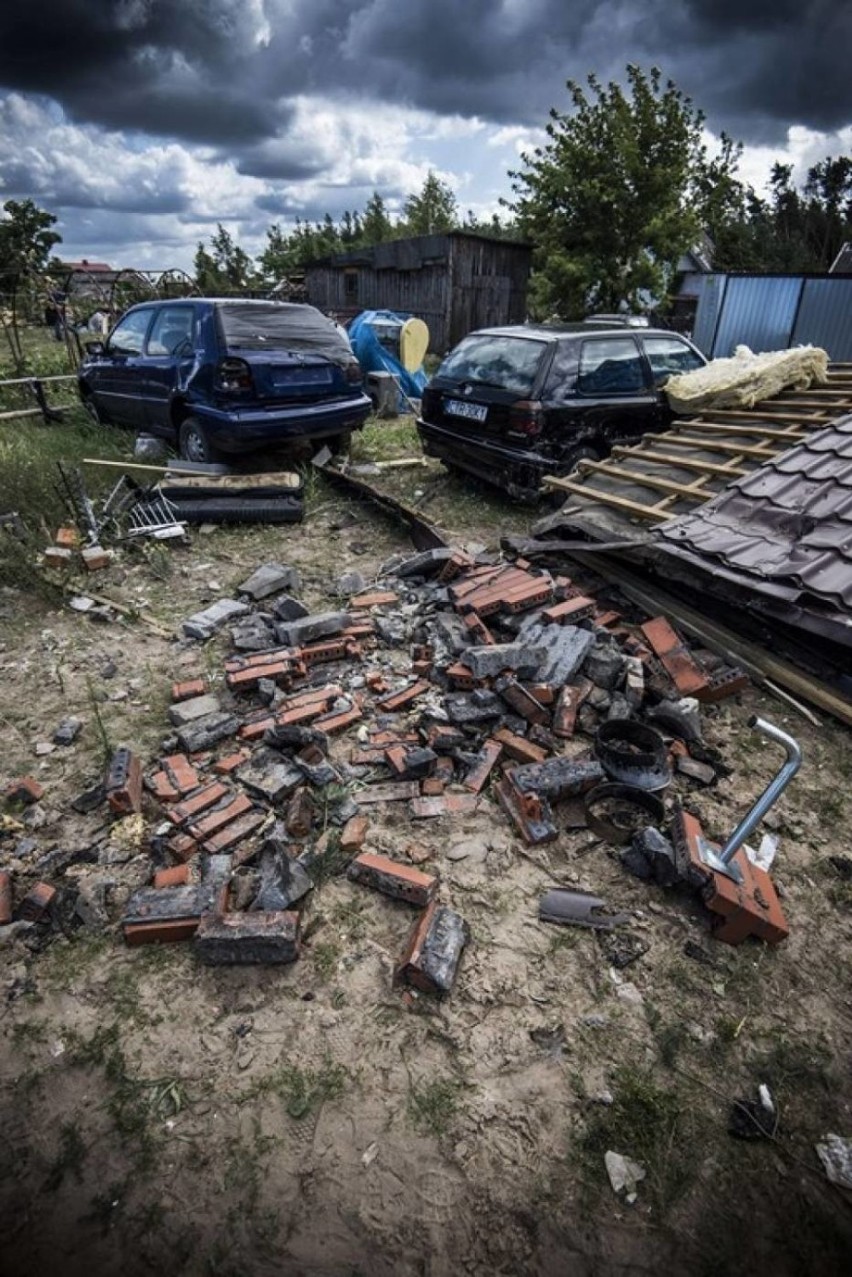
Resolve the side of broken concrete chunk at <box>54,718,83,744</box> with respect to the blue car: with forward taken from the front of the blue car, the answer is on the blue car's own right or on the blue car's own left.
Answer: on the blue car's own left

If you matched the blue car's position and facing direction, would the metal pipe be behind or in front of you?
behind

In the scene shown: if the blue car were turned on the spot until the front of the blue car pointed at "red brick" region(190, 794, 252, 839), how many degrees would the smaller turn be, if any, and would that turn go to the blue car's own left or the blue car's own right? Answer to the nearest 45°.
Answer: approximately 135° to the blue car's own left

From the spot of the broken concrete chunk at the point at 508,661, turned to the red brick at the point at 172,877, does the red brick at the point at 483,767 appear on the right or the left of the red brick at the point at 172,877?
left

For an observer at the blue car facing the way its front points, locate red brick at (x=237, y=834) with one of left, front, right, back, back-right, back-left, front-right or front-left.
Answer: back-left

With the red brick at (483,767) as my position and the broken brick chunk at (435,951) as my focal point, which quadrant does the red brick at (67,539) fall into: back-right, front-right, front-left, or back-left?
back-right

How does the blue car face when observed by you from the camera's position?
facing away from the viewer and to the left of the viewer

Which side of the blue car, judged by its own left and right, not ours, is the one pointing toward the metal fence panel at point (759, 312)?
right

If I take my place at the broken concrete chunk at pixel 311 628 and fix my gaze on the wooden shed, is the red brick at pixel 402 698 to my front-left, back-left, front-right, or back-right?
back-right

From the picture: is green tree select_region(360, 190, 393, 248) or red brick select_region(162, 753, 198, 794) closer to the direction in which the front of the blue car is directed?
the green tree

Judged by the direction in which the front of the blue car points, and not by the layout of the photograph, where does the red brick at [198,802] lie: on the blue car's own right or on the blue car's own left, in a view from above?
on the blue car's own left

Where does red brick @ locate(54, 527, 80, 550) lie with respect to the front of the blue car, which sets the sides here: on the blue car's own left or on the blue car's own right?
on the blue car's own left

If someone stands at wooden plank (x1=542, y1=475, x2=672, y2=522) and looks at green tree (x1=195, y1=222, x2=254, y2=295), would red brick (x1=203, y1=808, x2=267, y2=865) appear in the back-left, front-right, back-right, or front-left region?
back-left
